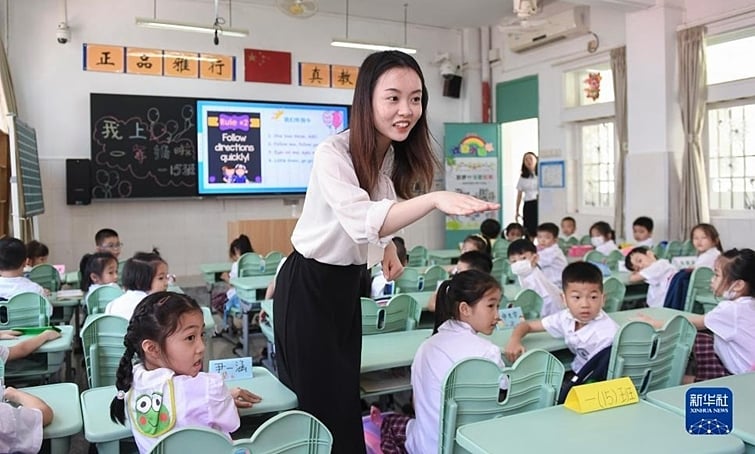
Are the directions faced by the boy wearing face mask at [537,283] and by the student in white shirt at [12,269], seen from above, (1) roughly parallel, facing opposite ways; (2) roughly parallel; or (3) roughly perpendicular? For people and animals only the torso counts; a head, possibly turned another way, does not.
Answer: roughly perpendicular

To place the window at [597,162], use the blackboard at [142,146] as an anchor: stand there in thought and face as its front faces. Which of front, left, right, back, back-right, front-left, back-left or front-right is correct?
left

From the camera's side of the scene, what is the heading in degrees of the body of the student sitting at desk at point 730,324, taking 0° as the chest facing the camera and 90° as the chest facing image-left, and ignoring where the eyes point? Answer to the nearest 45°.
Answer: approximately 90°
